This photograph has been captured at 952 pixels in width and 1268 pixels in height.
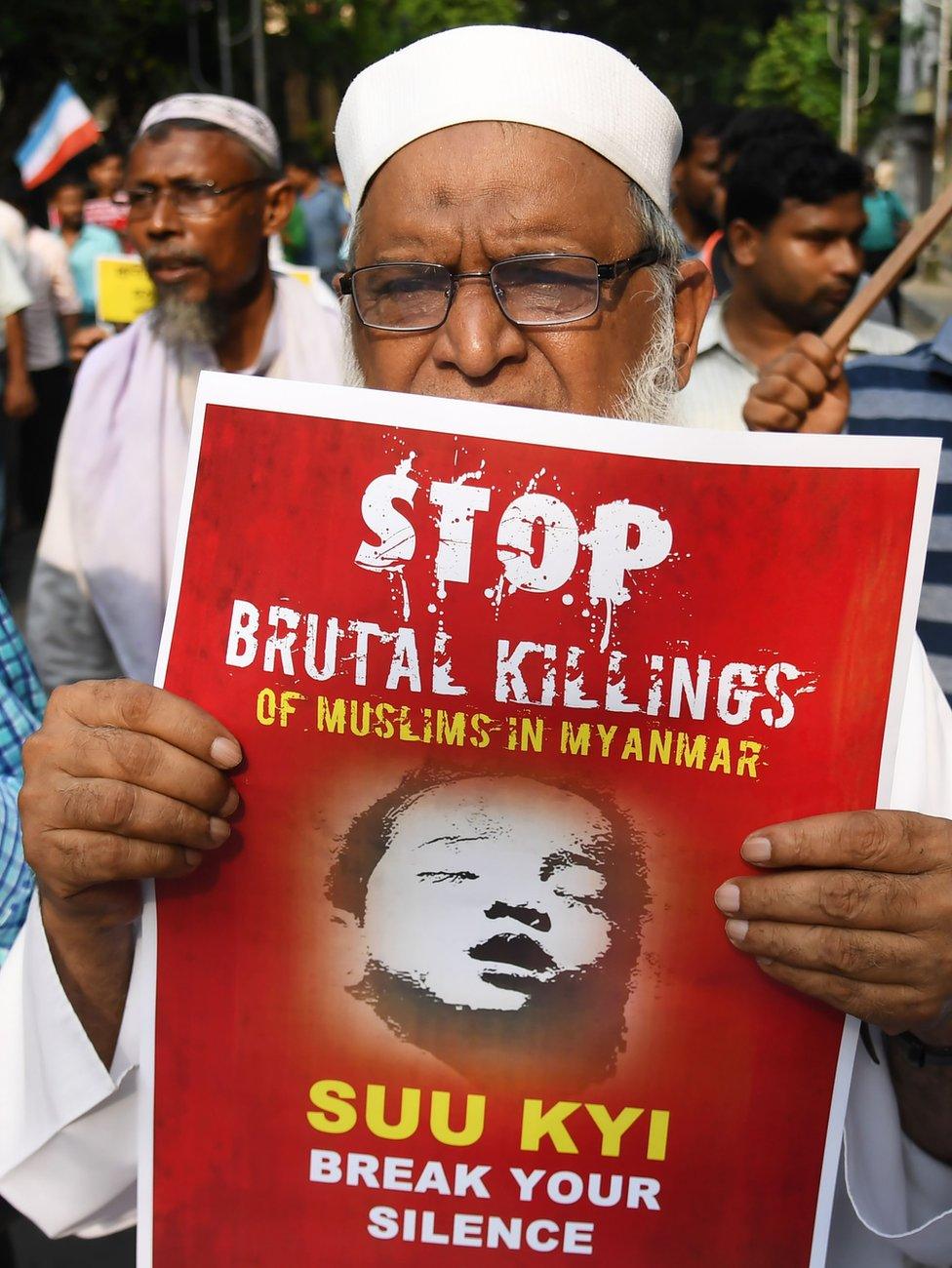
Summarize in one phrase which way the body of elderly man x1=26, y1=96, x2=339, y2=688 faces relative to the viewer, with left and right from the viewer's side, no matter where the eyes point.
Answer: facing the viewer and to the left of the viewer

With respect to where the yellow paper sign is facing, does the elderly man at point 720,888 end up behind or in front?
in front

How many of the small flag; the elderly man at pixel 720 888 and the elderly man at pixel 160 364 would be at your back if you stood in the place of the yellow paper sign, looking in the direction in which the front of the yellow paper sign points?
1

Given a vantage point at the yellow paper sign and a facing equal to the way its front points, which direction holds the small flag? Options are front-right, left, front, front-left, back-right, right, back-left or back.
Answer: back

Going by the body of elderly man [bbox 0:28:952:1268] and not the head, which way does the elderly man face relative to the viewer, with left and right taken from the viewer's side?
facing the viewer

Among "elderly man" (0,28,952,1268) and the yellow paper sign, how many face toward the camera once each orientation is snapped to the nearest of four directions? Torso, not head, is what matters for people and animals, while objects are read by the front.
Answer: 2

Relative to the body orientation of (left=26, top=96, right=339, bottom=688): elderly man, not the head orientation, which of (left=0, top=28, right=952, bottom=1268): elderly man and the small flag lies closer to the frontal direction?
the elderly man

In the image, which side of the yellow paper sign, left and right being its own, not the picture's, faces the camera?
front

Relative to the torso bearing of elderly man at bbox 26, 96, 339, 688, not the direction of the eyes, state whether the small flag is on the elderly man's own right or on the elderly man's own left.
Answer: on the elderly man's own right
